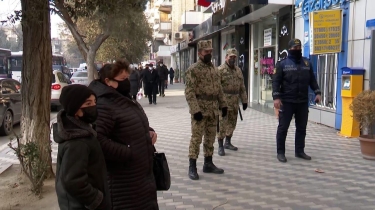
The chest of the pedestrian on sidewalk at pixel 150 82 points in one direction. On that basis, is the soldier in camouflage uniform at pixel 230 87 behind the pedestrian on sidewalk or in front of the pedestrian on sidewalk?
in front

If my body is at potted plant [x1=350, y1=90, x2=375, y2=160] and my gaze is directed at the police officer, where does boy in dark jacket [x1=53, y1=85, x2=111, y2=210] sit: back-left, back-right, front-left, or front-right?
front-left

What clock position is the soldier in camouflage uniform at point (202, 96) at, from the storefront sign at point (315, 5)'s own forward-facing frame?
The soldier in camouflage uniform is roughly at 11 o'clock from the storefront sign.

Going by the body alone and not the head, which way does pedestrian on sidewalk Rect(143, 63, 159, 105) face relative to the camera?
toward the camera

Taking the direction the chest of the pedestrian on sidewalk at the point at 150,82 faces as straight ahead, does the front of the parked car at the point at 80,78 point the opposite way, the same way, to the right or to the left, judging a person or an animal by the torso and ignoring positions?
the opposite way

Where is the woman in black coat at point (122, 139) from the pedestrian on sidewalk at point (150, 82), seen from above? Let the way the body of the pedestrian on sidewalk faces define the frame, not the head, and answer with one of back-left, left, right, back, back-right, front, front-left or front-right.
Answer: front

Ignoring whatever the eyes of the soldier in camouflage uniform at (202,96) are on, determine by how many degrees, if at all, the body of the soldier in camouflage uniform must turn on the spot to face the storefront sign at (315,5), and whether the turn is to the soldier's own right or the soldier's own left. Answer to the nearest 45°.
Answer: approximately 90° to the soldier's own left

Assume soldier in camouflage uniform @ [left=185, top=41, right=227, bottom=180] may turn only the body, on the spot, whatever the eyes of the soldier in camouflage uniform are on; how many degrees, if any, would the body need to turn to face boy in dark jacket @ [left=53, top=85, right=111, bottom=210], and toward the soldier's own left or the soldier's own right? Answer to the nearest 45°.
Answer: approximately 45° to the soldier's own right

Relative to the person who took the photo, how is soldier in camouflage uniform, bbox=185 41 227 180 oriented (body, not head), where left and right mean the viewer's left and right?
facing the viewer and to the right of the viewer
